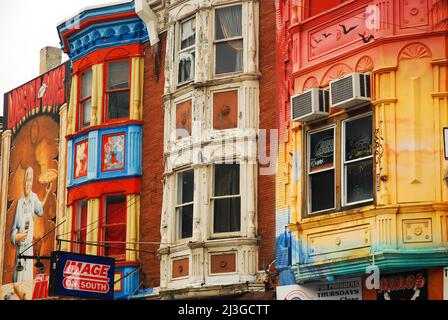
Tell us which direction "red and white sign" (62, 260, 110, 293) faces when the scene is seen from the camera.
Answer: facing the viewer

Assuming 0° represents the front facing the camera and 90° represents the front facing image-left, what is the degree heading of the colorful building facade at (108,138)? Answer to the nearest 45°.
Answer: approximately 45°

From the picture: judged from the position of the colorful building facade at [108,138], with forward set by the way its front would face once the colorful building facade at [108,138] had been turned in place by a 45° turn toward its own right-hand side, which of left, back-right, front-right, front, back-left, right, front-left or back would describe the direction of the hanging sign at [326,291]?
back-left

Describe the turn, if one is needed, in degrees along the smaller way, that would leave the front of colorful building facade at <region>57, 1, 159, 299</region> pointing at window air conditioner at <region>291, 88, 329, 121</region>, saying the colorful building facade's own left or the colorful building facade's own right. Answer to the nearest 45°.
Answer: approximately 90° to the colorful building facade's own left

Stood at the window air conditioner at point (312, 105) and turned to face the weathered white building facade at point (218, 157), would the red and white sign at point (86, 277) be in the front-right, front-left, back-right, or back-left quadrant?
front-left

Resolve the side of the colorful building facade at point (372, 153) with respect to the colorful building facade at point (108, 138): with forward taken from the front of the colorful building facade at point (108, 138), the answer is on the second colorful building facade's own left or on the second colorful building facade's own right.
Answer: on the second colorful building facade's own left

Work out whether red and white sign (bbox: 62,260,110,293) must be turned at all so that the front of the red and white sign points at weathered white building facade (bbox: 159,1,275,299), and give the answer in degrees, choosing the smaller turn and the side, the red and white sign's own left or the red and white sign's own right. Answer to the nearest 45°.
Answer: approximately 90° to the red and white sign's own left

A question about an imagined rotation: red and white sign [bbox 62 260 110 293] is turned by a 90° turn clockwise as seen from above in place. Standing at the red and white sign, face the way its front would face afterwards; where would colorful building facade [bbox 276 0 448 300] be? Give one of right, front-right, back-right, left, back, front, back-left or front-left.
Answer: back-left

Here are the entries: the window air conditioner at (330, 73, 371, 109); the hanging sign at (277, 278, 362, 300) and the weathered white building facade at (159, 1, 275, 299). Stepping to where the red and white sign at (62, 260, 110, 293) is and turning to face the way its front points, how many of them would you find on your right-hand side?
0
